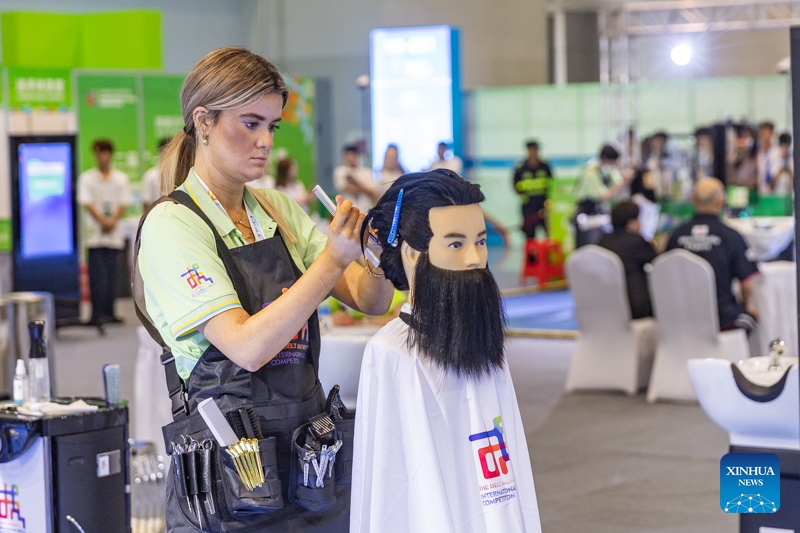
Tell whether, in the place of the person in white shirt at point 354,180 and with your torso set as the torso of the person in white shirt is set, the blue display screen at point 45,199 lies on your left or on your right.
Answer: on your right

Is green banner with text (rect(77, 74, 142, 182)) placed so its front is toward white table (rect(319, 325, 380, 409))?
yes

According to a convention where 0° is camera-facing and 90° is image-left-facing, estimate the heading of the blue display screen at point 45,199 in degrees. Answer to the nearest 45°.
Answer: approximately 0°

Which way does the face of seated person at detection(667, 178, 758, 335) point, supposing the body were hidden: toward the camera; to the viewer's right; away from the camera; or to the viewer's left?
away from the camera

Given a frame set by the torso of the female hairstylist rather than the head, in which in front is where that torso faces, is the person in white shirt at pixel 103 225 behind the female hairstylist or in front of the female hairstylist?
behind

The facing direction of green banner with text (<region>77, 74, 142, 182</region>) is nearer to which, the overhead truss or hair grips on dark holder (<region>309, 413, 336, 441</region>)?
the hair grips on dark holder

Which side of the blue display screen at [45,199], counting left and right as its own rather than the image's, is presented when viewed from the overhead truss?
left

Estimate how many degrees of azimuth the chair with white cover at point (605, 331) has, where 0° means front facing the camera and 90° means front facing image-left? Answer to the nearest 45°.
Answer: approximately 225°
